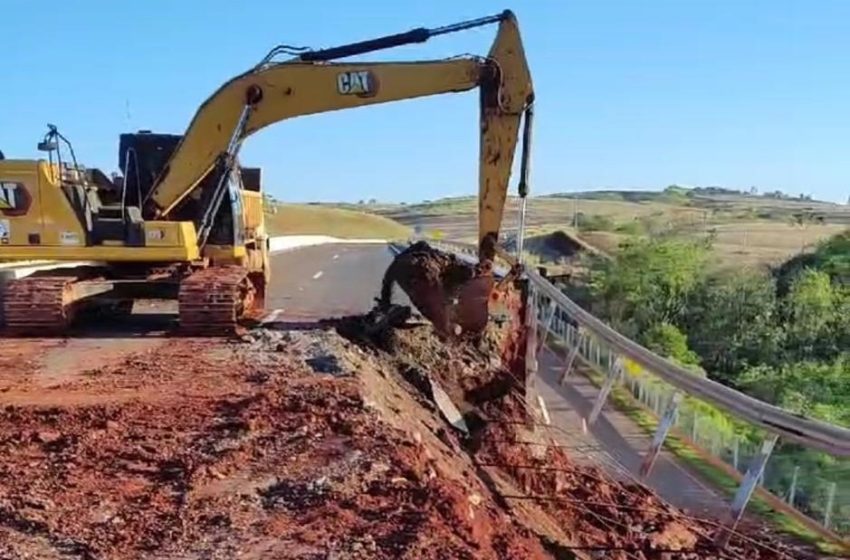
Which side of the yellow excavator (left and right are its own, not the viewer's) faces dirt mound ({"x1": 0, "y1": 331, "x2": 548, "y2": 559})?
right

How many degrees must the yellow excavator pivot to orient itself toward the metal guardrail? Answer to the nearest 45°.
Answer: approximately 45° to its right

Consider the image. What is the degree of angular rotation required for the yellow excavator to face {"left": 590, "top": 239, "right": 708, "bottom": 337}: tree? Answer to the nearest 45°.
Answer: approximately 45° to its left

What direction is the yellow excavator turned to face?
to the viewer's right

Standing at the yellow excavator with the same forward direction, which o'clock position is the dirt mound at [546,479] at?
The dirt mound is roughly at 2 o'clock from the yellow excavator.
